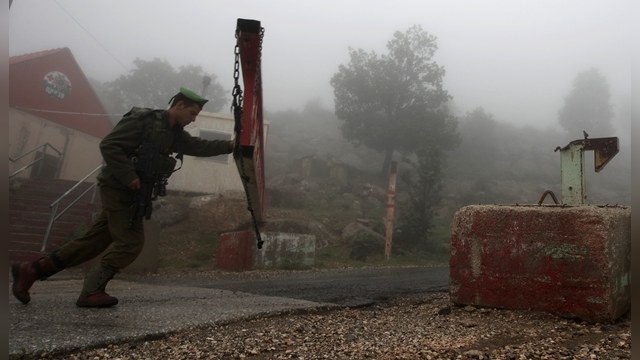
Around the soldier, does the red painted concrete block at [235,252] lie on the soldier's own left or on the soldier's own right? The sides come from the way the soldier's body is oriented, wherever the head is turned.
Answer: on the soldier's own left

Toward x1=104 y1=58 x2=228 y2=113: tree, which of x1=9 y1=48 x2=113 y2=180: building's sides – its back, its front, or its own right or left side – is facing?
back

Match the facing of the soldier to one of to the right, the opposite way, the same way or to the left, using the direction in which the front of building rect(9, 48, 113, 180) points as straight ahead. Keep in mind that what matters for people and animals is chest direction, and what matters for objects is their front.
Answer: to the left

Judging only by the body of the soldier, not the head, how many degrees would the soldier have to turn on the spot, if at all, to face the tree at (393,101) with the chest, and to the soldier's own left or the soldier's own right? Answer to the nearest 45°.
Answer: approximately 45° to the soldier's own left

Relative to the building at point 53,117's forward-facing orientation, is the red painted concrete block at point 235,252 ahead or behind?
ahead

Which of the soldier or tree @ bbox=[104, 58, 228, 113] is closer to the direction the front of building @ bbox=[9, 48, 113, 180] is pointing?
the soldier

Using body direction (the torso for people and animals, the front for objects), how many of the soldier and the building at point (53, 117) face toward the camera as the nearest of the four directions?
1

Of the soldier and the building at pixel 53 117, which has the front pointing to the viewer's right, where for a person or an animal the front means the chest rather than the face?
the soldier

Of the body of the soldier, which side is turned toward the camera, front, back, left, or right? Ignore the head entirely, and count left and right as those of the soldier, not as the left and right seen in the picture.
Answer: right

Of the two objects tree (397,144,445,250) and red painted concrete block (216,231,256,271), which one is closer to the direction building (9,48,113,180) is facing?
the red painted concrete block

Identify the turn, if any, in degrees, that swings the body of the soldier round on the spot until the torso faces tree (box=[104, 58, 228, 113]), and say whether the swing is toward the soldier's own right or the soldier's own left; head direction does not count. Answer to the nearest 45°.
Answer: approximately 90° to the soldier's own left

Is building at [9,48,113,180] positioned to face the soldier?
yes

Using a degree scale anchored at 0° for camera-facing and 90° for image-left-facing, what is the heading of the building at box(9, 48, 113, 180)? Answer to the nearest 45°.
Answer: approximately 0°
